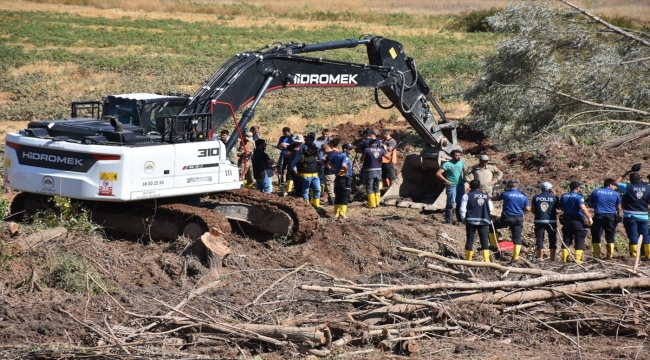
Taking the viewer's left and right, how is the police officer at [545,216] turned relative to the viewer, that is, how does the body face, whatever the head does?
facing away from the viewer

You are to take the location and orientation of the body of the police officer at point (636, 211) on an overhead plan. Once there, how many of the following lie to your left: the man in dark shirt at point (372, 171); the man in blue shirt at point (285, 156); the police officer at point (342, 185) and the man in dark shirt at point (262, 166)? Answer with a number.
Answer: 4

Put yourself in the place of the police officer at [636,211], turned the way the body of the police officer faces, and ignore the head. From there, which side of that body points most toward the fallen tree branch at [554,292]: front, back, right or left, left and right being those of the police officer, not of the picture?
back

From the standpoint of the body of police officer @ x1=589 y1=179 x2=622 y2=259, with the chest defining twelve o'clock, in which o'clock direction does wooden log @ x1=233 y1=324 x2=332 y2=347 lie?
The wooden log is roughly at 7 o'clock from the police officer.

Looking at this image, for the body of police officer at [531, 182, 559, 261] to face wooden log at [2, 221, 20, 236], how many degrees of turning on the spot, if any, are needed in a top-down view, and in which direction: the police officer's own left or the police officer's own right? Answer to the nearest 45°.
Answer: approximately 135° to the police officer's own left

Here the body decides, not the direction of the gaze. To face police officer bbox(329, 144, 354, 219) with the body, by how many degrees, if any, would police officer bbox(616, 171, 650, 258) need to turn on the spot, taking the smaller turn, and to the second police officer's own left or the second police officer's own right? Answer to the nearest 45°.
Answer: approximately 90° to the second police officer's own left

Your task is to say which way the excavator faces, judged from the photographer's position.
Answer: facing away from the viewer and to the right of the viewer

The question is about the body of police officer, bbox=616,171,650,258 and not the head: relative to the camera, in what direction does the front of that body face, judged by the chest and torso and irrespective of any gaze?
away from the camera

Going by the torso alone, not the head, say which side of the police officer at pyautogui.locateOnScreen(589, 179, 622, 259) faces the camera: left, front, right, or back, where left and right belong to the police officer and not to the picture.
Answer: back

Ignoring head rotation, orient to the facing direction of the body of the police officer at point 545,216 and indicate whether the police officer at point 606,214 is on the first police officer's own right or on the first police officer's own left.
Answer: on the first police officer's own right

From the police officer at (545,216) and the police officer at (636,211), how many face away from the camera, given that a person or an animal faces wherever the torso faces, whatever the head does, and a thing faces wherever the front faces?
2

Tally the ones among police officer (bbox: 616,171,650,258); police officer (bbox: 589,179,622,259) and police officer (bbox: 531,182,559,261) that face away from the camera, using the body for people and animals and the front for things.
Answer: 3

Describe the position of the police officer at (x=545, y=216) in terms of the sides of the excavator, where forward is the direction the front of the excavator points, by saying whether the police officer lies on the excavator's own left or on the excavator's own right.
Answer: on the excavator's own right

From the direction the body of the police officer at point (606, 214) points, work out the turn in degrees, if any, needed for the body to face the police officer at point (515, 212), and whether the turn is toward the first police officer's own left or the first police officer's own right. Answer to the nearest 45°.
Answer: approximately 135° to the first police officer's own left
